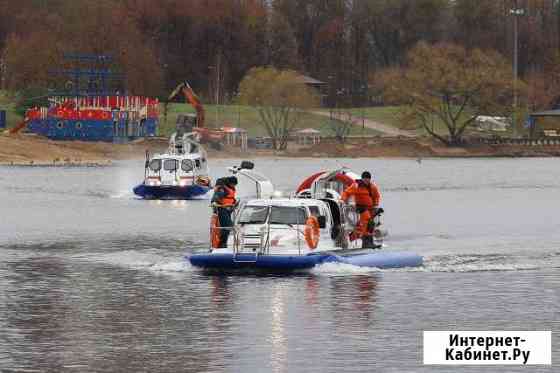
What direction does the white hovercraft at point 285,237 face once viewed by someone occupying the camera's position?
facing the viewer and to the left of the viewer
